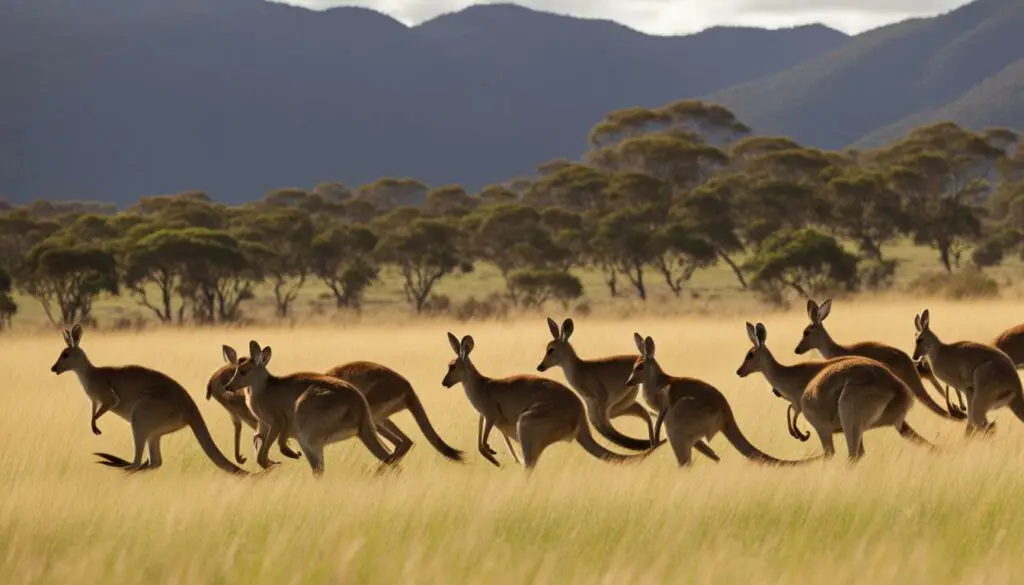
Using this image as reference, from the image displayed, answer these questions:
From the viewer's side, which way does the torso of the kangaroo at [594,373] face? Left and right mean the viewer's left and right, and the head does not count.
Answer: facing to the left of the viewer

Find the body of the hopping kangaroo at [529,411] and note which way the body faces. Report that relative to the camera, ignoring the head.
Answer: to the viewer's left

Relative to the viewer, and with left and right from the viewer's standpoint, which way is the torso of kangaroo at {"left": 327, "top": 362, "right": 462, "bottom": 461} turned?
facing to the left of the viewer

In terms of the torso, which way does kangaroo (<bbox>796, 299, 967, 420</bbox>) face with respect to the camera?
to the viewer's left

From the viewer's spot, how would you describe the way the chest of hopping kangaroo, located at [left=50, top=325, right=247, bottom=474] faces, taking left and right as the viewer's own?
facing to the left of the viewer

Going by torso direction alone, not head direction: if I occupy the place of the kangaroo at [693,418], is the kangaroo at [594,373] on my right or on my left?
on my right

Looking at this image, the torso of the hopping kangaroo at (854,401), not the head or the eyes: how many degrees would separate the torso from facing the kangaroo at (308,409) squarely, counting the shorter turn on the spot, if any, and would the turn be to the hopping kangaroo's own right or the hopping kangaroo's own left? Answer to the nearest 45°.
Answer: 0° — it already faces it

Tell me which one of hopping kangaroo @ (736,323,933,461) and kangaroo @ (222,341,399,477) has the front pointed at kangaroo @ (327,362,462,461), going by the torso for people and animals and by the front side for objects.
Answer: the hopping kangaroo

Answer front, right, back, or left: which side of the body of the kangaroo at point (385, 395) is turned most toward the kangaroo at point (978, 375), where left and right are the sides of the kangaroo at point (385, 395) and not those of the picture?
back

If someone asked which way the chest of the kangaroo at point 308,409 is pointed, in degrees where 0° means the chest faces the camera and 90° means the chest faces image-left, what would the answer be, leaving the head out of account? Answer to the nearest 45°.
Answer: approximately 90°

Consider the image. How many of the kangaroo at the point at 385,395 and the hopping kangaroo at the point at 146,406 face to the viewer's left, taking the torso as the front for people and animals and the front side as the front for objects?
2

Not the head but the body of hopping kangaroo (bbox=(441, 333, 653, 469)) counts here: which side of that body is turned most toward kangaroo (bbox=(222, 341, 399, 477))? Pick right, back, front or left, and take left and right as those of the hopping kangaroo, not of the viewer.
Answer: front

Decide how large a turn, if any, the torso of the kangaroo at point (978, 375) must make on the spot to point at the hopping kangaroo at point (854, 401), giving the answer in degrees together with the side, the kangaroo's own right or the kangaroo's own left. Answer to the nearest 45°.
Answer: approximately 45° to the kangaroo's own left

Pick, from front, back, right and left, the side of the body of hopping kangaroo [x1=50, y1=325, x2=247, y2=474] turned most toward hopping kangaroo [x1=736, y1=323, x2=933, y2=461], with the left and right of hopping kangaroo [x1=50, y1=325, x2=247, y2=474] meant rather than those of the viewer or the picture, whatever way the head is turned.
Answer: back

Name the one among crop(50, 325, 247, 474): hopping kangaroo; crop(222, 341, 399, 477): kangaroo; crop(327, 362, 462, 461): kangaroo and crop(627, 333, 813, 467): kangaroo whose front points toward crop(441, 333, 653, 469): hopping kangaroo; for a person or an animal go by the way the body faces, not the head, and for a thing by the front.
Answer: crop(627, 333, 813, 467): kangaroo

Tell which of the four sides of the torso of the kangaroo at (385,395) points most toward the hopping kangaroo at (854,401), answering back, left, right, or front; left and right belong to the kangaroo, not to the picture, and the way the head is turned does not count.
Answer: back

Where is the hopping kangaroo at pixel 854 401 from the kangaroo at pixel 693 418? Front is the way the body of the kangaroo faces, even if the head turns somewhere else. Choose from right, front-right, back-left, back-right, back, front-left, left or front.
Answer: back

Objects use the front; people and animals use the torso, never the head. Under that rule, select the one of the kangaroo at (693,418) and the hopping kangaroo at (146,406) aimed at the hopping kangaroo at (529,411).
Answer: the kangaroo

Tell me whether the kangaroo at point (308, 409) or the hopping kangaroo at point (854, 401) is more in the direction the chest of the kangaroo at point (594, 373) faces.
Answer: the kangaroo

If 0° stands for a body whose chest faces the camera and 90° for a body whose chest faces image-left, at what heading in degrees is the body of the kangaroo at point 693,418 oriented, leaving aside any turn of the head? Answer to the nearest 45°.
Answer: approximately 90°

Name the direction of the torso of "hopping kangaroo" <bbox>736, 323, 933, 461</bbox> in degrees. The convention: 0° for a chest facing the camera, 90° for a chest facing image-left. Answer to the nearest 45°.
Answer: approximately 90°
